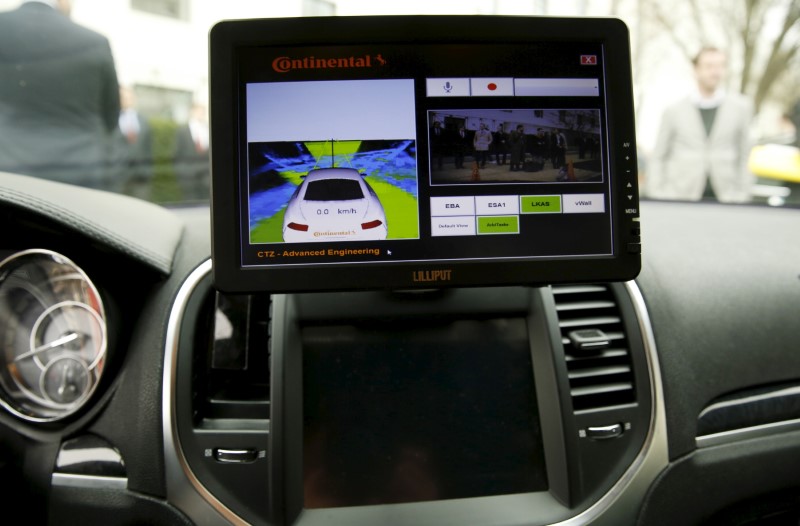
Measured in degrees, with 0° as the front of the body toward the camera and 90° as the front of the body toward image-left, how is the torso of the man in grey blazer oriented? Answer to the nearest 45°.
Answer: approximately 0°

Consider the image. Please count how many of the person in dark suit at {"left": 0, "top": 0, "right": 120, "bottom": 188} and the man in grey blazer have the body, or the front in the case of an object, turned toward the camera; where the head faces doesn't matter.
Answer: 1

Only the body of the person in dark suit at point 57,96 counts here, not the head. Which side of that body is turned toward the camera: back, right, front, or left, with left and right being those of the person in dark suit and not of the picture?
back
